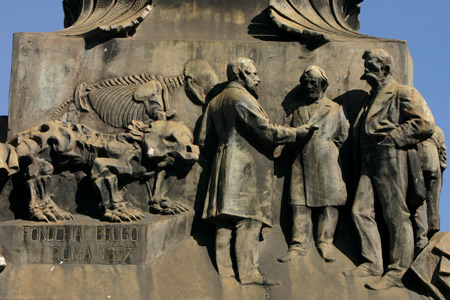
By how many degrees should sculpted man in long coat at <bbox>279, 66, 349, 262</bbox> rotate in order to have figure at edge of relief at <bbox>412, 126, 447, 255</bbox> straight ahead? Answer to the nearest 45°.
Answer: approximately 135° to its left

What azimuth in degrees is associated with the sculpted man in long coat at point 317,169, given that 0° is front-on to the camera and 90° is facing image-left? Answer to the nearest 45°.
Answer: approximately 45°
